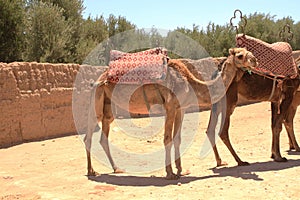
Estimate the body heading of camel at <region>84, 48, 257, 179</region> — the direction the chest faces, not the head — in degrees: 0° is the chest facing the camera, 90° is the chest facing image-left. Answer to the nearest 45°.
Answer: approximately 270°

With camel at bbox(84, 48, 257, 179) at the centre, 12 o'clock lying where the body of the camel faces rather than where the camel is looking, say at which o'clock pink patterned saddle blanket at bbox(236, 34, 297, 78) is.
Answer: The pink patterned saddle blanket is roughly at 11 o'clock from the camel.

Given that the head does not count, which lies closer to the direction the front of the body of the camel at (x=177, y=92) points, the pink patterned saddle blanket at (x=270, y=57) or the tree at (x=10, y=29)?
the pink patterned saddle blanket

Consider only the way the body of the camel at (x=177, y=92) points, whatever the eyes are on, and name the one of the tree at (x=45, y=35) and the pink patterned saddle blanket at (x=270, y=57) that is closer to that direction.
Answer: the pink patterned saddle blanket
